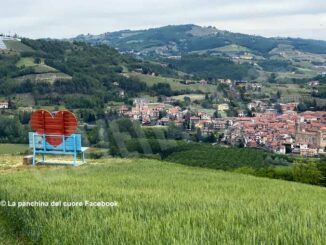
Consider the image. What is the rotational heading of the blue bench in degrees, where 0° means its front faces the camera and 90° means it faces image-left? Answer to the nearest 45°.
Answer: approximately 225°
